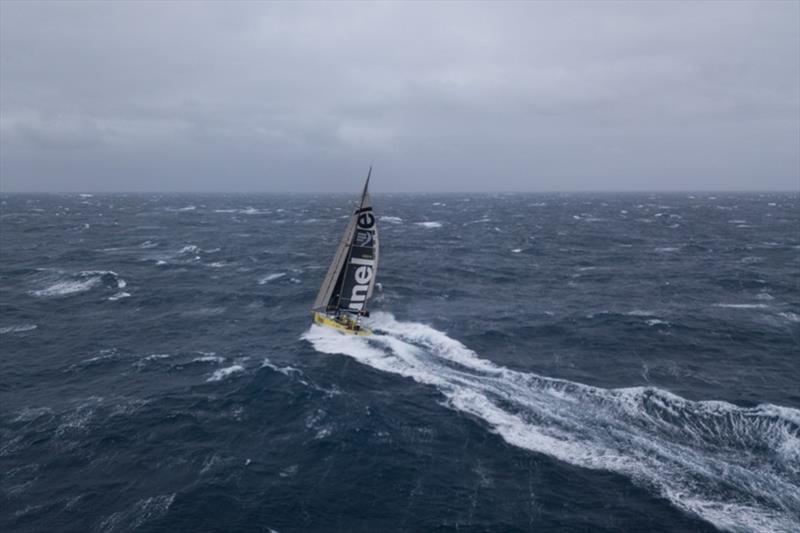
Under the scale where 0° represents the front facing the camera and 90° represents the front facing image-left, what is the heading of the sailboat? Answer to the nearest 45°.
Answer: approximately 135°
